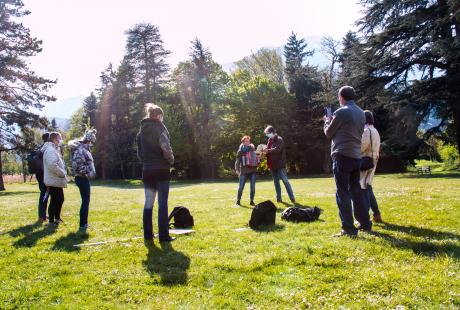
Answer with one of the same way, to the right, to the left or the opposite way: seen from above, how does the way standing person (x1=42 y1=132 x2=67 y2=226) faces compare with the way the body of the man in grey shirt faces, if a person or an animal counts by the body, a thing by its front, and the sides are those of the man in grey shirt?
to the right

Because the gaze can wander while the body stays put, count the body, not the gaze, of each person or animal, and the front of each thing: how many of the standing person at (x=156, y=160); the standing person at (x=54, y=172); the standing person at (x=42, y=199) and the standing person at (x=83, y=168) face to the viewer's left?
0

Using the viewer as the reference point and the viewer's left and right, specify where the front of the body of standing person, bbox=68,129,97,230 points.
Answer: facing to the right of the viewer

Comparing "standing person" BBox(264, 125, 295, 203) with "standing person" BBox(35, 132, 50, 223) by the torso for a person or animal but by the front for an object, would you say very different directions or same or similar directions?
very different directions

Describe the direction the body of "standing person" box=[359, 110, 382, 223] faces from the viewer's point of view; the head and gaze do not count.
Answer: to the viewer's left

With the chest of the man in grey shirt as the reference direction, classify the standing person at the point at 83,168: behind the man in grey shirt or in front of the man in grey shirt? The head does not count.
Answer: in front

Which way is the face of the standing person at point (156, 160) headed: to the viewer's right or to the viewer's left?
to the viewer's right

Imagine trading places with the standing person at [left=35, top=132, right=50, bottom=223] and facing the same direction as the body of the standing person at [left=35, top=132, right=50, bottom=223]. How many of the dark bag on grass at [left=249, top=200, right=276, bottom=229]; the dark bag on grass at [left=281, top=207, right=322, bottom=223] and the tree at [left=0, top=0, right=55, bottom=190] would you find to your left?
1

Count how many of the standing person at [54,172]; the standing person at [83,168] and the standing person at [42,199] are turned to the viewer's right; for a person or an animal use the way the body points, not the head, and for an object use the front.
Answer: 3

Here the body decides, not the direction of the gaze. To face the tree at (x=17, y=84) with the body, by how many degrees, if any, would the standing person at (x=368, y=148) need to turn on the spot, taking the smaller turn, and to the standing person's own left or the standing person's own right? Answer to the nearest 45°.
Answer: approximately 45° to the standing person's own right

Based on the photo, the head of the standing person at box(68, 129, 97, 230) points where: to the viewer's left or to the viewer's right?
to the viewer's right

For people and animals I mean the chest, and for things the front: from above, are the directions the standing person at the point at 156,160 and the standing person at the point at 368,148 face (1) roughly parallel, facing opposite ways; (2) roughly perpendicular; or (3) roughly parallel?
roughly perpendicular

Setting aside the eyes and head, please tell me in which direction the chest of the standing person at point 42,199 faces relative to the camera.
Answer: to the viewer's right
